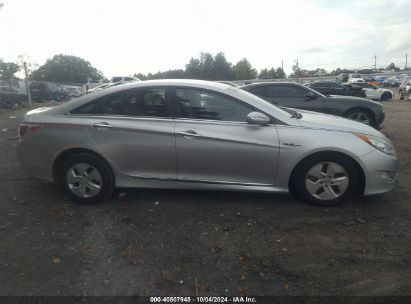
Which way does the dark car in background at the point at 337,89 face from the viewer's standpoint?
to the viewer's right

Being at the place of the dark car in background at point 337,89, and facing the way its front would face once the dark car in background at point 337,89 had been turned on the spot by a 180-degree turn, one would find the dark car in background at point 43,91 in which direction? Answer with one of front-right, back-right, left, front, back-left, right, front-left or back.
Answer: front

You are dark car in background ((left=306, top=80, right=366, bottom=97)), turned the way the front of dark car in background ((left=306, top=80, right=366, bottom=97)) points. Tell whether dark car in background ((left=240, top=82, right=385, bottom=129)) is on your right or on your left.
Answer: on your right

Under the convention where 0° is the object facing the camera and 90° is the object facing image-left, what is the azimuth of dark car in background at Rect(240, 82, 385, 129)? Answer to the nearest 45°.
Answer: approximately 270°

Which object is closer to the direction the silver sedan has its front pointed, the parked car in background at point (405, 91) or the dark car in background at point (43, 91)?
the parked car in background

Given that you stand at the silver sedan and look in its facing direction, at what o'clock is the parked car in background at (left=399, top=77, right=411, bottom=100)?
The parked car in background is roughly at 10 o'clock from the silver sedan.

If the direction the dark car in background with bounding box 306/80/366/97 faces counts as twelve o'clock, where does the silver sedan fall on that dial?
The silver sedan is roughly at 3 o'clock from the dark car in background.

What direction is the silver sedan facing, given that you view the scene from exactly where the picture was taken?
facing to the right of the viewer

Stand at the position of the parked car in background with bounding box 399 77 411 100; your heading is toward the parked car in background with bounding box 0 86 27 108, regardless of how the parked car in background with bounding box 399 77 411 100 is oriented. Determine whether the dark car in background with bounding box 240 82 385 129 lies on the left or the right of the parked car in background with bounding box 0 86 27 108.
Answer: left
